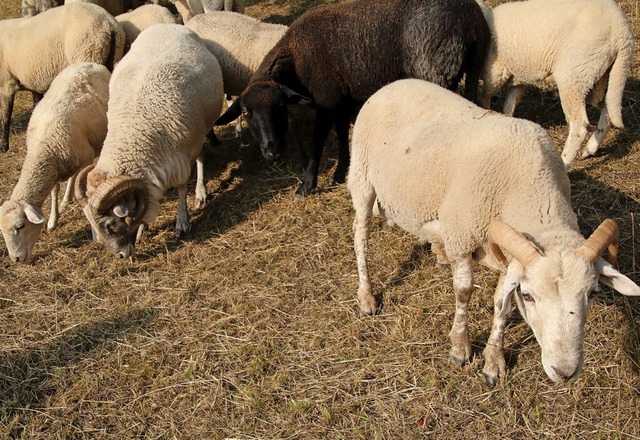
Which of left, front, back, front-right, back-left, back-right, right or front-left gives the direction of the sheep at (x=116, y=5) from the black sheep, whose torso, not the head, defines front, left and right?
right

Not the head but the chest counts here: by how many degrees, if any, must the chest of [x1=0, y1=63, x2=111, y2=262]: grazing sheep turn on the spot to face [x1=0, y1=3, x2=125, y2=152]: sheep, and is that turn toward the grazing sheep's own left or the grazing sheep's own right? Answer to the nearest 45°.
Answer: approximately 135° to the grazing sheep's own right

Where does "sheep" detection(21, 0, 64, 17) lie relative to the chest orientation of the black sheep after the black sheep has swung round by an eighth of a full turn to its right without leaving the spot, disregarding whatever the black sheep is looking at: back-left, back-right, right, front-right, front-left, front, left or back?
front-right

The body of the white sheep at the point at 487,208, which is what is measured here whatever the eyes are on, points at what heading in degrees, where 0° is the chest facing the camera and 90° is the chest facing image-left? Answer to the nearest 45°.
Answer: approximately 315°

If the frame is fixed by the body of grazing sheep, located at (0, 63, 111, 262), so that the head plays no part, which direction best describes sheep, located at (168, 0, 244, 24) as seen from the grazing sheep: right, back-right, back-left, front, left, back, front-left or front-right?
back

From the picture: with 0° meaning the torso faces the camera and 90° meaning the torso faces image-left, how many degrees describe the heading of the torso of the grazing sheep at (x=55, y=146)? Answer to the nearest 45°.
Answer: approximately 45°

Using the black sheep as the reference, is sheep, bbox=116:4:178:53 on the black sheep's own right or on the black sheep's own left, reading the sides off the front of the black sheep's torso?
on the black sheep's own right

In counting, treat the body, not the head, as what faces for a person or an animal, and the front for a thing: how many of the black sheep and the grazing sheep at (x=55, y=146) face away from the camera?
0

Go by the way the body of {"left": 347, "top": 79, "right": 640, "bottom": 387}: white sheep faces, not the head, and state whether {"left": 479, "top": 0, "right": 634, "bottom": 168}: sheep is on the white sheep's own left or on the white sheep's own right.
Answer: on the white sheep's own left

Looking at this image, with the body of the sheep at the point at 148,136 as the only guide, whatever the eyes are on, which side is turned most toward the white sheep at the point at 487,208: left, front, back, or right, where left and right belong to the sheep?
left

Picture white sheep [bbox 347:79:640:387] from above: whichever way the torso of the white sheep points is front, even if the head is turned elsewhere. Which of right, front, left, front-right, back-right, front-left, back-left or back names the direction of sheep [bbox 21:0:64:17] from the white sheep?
back

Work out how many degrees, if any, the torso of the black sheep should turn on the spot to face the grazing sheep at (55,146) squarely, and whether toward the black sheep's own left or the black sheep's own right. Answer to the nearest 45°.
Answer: approximately 45° to the black sheep's own right

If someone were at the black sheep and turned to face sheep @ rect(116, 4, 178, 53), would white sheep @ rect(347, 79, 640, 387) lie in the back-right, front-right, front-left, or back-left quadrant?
back-left

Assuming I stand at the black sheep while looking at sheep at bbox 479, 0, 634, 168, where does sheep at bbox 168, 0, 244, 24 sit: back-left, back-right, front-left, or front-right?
back-left
